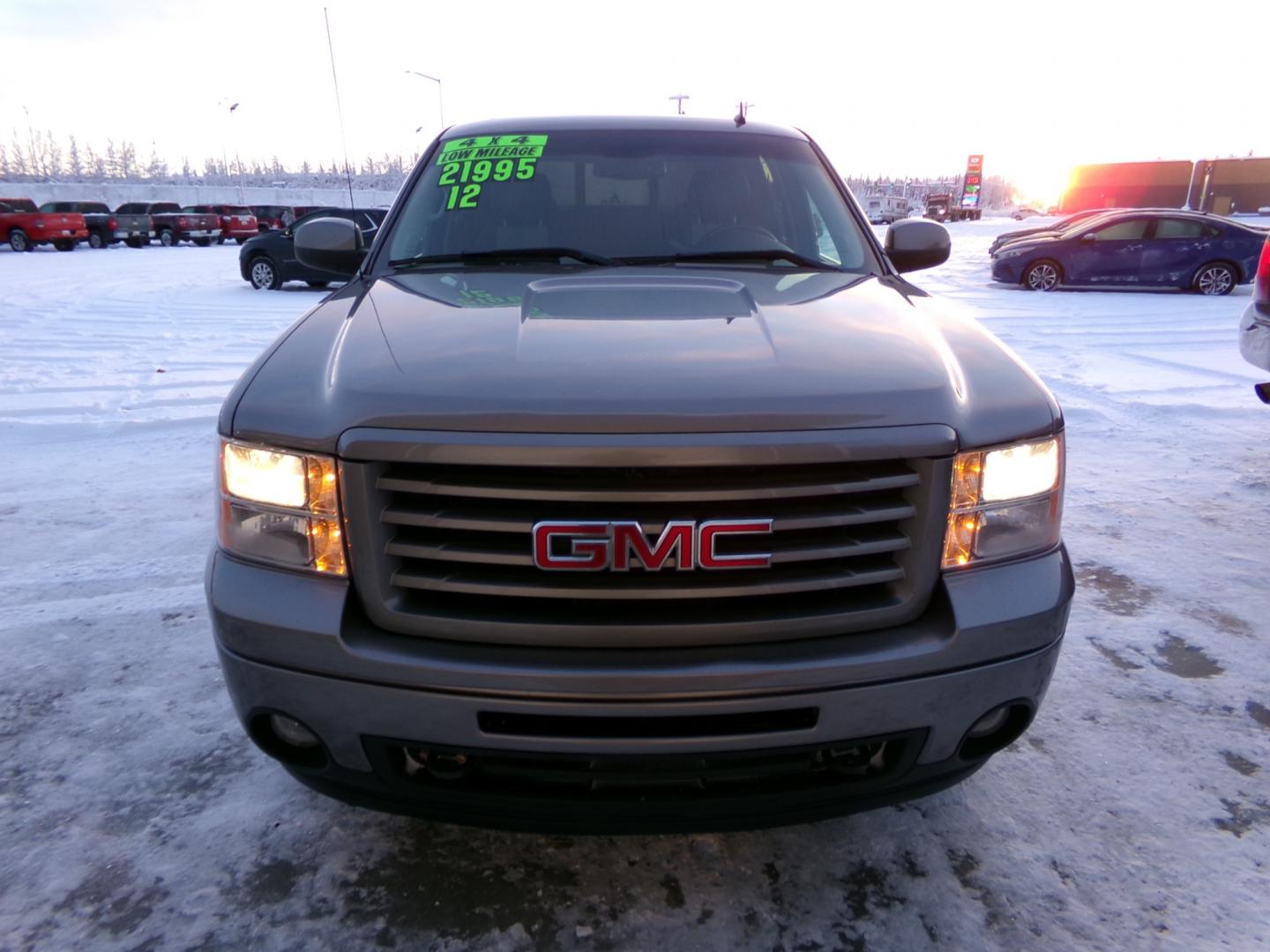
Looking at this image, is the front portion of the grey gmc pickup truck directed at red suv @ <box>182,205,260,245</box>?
no

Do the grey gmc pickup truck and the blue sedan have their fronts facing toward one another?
no

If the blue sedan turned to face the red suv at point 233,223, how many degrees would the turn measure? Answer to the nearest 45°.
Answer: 0° — it already faces it

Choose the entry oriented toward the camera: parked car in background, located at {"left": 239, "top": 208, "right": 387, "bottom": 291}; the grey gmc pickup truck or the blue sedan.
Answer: the grey gmc pickup truck

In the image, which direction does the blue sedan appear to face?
to the viewer's left

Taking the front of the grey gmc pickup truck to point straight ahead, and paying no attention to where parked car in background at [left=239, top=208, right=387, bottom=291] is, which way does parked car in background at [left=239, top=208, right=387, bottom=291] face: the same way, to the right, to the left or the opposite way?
to the right

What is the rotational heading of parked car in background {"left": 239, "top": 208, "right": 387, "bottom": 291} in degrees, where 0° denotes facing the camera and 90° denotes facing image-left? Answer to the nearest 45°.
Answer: approximately 90°

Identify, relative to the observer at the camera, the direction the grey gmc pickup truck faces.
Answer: facing the viewer

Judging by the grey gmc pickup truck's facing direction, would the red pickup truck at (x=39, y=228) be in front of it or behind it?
behind

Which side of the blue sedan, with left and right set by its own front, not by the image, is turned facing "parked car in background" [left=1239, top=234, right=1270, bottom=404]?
left

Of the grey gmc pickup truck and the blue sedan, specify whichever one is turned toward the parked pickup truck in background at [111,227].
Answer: the blue sedan

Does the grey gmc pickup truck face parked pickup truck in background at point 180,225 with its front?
no

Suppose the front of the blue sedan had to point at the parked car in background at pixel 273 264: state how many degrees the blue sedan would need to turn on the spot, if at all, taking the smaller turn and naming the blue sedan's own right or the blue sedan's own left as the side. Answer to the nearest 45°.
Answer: approximately 45° to the blue sedan's own left

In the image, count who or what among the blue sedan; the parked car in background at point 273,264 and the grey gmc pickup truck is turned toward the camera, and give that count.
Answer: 1

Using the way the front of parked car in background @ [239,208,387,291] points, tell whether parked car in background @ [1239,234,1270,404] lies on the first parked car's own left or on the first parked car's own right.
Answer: on the first parked car's own left

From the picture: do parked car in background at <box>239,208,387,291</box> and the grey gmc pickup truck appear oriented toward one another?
no

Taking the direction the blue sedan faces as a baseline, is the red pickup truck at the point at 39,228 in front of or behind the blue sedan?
in front

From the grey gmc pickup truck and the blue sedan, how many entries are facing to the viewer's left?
1

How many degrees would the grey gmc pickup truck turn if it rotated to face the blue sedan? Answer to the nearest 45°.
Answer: approximately 135° to its left
